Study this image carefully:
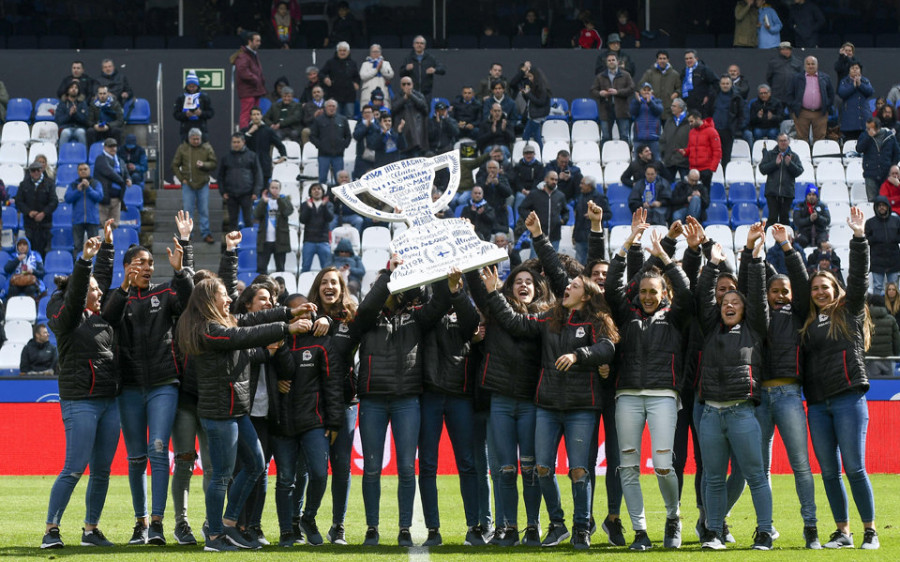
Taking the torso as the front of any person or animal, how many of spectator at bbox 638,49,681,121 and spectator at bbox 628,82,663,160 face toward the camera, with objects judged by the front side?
2

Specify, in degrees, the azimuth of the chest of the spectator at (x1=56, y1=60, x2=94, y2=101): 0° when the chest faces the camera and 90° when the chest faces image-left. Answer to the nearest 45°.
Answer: approximately 0°

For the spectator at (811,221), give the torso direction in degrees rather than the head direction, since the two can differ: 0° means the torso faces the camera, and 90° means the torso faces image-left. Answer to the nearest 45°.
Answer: approximately 0°

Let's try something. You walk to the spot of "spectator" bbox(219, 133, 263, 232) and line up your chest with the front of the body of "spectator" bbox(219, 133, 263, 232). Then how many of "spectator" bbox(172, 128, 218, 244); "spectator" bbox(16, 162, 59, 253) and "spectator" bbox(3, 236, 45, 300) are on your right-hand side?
3

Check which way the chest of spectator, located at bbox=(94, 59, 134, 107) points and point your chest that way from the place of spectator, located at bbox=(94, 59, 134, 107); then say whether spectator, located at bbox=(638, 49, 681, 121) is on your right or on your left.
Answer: on your left
